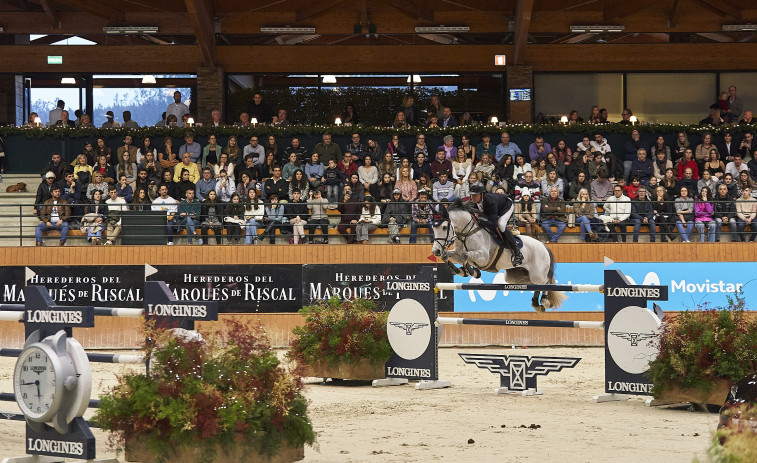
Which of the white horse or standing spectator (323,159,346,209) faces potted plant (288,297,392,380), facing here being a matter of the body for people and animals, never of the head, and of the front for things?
the standing spectator

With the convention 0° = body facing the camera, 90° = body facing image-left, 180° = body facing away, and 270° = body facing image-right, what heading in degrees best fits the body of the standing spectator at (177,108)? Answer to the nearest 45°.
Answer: approximately 0°

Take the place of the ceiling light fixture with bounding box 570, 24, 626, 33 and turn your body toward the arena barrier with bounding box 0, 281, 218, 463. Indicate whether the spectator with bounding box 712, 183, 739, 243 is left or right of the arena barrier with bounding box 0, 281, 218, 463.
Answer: left

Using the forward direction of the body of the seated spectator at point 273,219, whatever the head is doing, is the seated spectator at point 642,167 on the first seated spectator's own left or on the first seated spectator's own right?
on the first seated spectator's own left

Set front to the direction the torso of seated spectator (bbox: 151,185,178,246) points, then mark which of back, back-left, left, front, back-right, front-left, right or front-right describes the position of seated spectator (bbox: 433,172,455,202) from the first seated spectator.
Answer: left

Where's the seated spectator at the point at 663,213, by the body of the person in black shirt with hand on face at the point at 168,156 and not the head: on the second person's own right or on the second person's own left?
on the second person's own left

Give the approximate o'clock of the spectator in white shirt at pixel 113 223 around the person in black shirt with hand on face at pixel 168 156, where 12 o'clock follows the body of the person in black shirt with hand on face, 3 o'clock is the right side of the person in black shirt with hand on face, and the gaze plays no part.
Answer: The spectator in white shirt is roughly at 1 o'clock from the person in black shirt with hand on face.

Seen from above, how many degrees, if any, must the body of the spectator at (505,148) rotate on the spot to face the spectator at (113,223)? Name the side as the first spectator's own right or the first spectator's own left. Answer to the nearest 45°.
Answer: approximately 45° to the first spectator's own right

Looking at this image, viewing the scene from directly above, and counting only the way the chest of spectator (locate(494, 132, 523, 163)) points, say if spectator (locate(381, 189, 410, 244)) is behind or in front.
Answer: in front

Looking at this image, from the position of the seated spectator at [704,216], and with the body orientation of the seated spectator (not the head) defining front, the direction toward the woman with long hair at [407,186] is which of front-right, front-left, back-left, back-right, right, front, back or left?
right

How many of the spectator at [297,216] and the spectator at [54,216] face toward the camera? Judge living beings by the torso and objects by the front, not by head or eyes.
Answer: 2

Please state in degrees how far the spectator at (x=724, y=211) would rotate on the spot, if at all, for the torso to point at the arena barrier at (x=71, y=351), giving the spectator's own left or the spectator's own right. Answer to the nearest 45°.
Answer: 0° — they already face it
